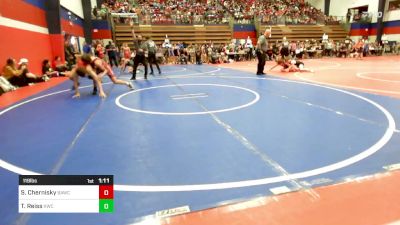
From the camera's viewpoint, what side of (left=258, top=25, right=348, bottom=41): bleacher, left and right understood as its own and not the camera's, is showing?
front

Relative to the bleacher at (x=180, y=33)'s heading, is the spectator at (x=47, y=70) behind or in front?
in front

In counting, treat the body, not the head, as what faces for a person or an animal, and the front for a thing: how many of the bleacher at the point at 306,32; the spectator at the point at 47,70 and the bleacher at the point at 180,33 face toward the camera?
2

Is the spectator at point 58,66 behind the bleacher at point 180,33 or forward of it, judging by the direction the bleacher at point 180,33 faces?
forward

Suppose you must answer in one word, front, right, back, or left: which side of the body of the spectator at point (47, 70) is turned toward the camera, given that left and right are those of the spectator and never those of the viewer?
right

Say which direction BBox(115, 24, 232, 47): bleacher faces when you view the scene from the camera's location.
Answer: facing the viewer

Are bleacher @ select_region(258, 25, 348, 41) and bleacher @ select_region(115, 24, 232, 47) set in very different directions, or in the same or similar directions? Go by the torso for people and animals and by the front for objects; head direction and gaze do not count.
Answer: same or similar directions

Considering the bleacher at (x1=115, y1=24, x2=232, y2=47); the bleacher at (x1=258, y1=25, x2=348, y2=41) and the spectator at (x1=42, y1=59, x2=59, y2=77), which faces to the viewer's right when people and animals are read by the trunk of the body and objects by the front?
the spectator

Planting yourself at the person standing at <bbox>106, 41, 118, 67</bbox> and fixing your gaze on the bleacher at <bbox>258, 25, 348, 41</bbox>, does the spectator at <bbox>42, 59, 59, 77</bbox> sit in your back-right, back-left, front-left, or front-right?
back-right

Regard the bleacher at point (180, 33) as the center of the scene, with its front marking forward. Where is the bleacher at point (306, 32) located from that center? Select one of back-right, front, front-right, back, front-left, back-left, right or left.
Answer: left

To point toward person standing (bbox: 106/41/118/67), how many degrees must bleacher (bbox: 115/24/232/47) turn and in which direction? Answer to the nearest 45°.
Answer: approximately 45° to its right

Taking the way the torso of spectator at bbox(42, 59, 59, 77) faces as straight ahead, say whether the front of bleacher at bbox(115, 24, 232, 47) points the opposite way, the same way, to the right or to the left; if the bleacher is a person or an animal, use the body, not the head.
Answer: to the right

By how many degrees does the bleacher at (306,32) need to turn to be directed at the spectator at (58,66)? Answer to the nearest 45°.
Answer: approximately 45° to its right

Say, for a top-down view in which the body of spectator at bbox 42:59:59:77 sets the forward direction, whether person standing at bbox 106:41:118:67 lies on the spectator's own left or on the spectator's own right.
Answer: on the spectator's own left

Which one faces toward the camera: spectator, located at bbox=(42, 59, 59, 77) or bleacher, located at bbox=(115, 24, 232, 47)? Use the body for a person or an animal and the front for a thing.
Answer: the bleacher

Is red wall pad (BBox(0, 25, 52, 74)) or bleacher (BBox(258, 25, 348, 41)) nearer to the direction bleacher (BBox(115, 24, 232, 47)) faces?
the red wall pad

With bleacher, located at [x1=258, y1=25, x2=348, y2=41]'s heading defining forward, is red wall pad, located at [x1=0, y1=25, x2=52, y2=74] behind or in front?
in front
